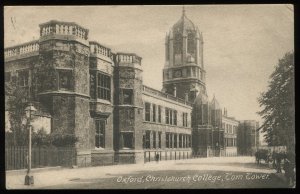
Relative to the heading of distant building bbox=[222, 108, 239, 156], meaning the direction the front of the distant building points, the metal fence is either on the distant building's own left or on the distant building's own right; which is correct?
on the distant building's own right

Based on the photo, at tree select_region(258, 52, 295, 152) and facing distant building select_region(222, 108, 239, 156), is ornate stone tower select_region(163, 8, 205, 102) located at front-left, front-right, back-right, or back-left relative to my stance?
front-left

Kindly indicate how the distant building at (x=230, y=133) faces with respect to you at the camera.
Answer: facing the viewer and to the right of the viewer

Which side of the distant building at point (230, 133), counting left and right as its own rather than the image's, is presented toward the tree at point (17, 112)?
right

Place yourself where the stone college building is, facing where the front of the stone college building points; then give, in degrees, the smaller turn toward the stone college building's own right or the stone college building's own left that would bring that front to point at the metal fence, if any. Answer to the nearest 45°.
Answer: approximately 90° to the stone college building's own right
